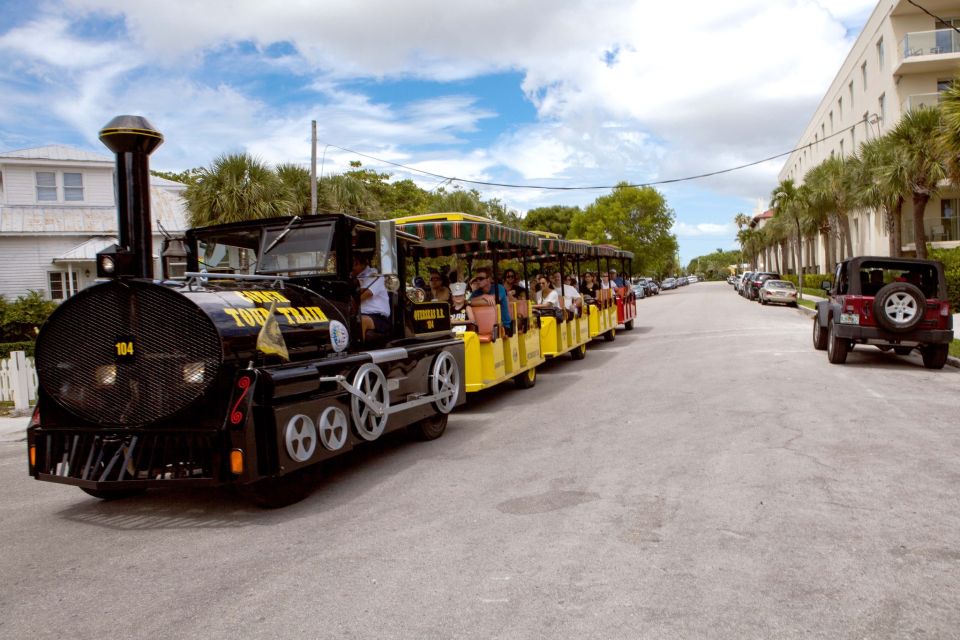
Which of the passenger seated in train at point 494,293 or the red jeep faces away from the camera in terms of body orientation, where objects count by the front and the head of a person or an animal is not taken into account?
the red jeep

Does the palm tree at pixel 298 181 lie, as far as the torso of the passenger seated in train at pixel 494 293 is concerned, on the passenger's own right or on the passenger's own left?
on the passenger's own right

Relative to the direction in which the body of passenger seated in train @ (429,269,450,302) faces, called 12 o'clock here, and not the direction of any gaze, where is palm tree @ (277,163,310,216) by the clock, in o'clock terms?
The palm tree is roughly at 4 o'clock from the passenger seated in train.

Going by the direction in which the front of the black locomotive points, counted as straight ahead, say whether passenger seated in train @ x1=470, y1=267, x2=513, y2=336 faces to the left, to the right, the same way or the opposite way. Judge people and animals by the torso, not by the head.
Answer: the same way

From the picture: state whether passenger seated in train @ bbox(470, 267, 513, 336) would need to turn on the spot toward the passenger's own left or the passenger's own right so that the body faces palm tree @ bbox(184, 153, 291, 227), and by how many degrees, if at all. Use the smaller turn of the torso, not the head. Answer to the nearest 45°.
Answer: approximately 90° to the passenger's own right

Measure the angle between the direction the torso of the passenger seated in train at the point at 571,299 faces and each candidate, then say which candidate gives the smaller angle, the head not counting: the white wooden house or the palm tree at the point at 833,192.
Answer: the white wooden house

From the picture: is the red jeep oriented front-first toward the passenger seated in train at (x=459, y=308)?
no

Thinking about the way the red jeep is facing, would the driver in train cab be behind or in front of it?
behind

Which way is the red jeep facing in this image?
away from the camera

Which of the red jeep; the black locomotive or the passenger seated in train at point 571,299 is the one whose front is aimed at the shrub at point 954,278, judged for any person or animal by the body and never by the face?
the red jeep

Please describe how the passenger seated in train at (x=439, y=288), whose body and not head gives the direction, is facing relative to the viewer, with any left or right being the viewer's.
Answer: facing the viewer and to the left of the viewer

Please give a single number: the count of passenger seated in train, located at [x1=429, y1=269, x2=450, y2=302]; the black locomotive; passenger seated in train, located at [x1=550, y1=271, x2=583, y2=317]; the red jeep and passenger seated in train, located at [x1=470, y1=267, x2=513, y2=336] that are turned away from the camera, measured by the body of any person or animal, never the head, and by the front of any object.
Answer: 1

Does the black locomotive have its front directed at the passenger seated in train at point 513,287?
no

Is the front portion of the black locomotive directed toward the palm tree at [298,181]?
no

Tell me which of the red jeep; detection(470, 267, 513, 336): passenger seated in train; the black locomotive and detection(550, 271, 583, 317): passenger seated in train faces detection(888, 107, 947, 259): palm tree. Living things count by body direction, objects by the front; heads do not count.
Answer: the red jeep

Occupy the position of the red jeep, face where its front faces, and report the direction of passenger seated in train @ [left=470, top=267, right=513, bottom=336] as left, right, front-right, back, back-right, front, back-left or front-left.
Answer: back-left

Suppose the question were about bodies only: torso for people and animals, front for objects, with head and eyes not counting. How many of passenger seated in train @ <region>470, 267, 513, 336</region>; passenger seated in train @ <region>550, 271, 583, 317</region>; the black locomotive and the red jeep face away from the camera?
1

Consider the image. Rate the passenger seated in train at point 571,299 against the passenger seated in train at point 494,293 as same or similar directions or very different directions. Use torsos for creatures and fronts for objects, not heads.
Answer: same or similar directions

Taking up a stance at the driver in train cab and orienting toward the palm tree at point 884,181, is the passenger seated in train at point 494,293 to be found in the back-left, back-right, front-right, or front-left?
front-left

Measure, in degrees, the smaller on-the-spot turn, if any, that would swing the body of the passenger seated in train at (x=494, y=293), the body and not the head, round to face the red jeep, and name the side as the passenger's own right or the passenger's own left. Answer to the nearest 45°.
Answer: approximately 135° to the passenger's own left

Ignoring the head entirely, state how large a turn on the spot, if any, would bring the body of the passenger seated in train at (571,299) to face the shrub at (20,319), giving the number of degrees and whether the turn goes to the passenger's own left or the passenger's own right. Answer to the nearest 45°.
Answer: approximately 45° to the passenger's own right

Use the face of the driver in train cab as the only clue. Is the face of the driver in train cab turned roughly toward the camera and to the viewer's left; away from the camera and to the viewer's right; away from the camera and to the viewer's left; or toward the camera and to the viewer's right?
toward the camera and to the viewer's left
